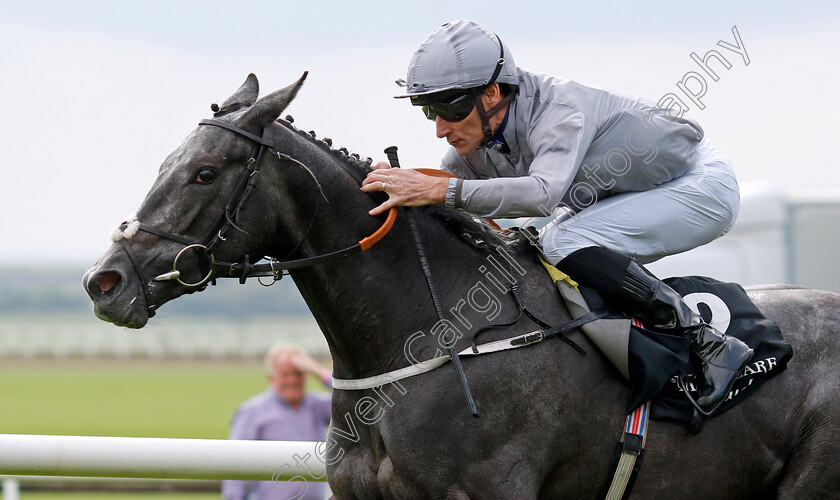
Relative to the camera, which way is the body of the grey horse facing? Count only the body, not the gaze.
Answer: to the viewer's left

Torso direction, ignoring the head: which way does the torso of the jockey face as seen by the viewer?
to the viewer's left

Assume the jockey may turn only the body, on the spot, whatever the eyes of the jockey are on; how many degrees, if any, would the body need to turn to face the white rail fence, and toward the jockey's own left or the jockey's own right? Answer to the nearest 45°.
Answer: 0° — they already face it
